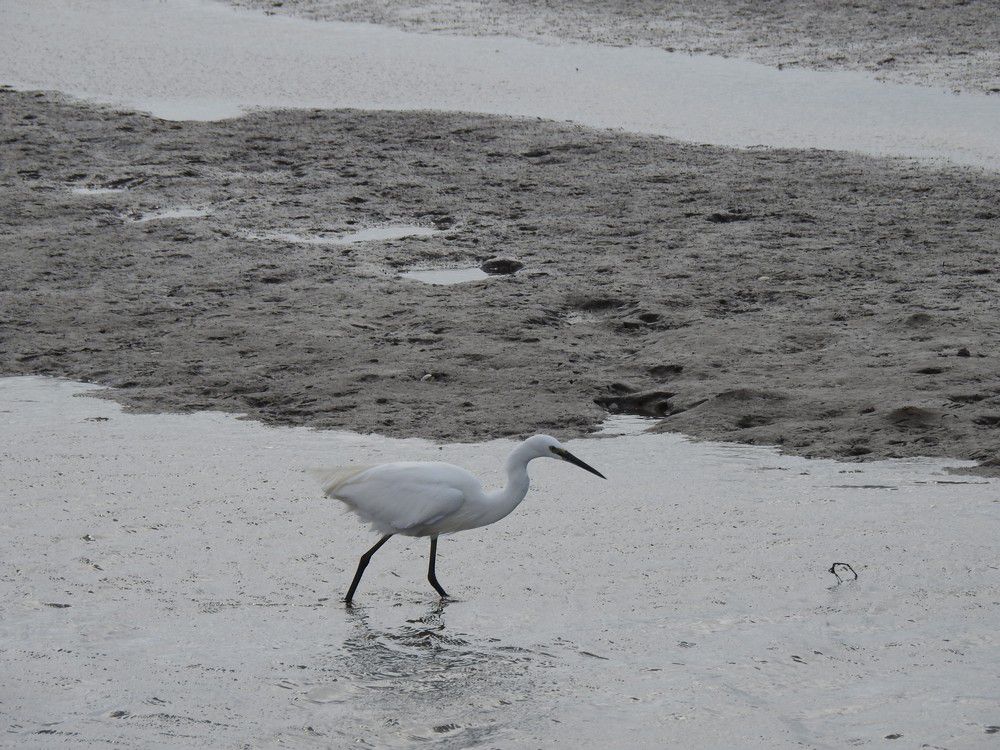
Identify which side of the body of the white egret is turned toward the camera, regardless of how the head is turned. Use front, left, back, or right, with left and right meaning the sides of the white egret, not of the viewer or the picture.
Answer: right
